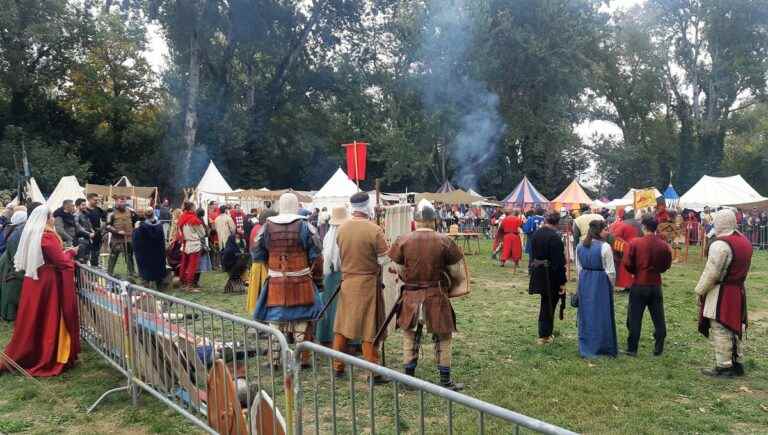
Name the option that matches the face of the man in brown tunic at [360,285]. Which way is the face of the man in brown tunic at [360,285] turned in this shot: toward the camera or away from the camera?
away from the camera

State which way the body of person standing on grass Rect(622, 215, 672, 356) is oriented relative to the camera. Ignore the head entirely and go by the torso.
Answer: away from the camera

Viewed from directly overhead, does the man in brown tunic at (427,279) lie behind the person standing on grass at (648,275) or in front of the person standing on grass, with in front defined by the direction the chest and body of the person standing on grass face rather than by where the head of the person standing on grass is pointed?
behind

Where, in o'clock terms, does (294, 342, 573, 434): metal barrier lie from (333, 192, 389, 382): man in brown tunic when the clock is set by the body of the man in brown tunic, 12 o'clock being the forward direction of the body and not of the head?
The metal barrier is roughly at 6 o'clock from the man in brown tunic.

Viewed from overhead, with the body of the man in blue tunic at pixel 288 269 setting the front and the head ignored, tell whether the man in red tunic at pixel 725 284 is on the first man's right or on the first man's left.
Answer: on the first man's right

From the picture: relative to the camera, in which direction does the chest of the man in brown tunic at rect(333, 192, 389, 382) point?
away from the camera

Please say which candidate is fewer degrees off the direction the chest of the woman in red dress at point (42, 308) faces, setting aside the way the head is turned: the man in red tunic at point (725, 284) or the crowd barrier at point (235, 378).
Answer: the man in red tunic

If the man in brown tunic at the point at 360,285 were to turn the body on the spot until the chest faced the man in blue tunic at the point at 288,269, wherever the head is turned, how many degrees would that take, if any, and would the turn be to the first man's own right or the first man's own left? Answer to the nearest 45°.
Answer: approximately 90° to the first man's own left

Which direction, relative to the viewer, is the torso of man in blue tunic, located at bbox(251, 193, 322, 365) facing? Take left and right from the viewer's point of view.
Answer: facing away from the viewer

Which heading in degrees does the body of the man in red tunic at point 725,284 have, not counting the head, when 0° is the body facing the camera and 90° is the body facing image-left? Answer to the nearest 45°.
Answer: approximately 135°

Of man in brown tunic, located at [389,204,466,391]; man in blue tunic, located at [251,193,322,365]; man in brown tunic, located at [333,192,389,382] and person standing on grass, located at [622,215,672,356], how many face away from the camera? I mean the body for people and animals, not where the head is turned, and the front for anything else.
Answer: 4

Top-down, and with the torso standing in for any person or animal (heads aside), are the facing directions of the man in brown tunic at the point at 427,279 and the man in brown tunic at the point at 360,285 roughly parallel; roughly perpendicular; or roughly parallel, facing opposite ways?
roughly parallel

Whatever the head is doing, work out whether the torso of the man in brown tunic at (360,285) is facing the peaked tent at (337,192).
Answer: yes

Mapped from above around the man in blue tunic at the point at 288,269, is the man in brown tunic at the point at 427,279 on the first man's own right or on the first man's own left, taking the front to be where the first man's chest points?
on the first man's own right

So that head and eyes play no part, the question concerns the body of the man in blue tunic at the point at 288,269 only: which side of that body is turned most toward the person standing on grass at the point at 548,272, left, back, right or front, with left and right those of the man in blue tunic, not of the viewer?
right
